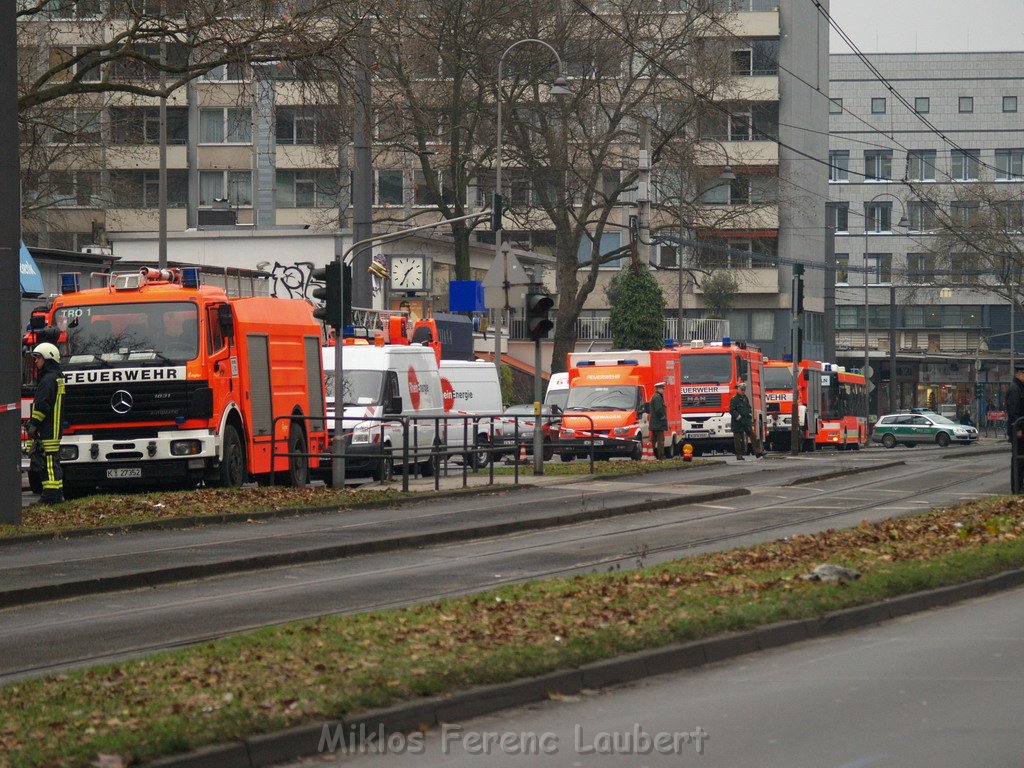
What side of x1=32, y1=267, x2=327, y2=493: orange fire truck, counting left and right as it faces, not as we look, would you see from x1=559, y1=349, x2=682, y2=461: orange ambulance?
back

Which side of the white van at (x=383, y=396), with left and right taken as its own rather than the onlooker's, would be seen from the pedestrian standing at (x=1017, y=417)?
left

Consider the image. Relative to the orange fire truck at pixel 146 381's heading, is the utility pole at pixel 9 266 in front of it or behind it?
in front

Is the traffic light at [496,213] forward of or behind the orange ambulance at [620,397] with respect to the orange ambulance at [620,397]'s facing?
forward

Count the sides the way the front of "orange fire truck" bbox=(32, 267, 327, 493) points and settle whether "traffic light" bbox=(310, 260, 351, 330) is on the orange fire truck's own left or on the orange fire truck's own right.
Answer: on the orange fire truck's own left

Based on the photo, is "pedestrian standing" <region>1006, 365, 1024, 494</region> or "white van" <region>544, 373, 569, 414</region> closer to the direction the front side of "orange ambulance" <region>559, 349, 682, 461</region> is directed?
the pedestrian standing

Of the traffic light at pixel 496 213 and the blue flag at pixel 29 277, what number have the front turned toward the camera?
1
